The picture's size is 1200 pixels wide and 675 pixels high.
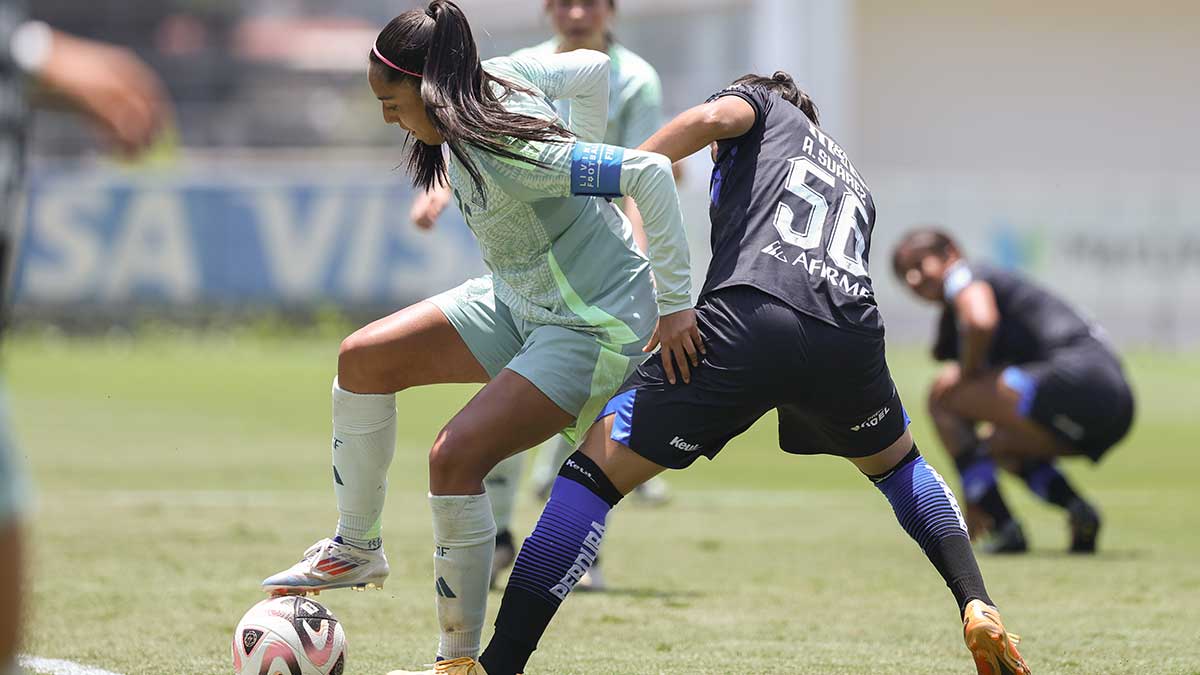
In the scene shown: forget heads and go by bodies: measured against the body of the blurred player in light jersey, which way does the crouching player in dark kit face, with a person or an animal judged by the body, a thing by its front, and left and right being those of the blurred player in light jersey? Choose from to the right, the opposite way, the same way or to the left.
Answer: to the right

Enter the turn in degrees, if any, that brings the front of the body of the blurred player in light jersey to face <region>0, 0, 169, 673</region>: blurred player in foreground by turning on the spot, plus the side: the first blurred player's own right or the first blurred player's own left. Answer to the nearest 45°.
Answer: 0° — they already face them

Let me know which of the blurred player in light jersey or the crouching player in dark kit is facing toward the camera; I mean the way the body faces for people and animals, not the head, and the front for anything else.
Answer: the blurred player in light jersey

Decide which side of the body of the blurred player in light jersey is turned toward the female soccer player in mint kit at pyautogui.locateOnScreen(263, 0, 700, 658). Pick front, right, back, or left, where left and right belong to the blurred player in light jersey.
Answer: front

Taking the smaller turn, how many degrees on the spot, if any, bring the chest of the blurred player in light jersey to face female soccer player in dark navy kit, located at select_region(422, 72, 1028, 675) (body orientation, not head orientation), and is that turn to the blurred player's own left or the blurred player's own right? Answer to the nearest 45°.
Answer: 0° — they already face them

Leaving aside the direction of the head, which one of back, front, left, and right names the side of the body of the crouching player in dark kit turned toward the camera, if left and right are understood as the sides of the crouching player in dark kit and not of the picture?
left

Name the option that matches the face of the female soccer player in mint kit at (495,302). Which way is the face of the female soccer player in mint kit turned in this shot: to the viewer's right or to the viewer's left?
to the viewer's left

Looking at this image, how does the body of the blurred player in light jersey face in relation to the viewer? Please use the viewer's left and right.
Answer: facing the viewer

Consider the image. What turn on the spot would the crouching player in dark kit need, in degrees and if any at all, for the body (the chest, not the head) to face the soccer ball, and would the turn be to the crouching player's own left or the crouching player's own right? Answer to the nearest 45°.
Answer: approximately 45° to the crouching player's own left

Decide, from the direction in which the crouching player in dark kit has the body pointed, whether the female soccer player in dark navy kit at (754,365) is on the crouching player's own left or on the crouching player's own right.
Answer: on the crouching player's own left

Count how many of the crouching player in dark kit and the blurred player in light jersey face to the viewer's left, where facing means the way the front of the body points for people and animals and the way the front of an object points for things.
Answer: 1

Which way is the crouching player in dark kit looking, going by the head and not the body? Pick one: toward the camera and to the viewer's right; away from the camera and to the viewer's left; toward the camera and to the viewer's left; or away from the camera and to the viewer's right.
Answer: toward the camera and to the viewer's left
